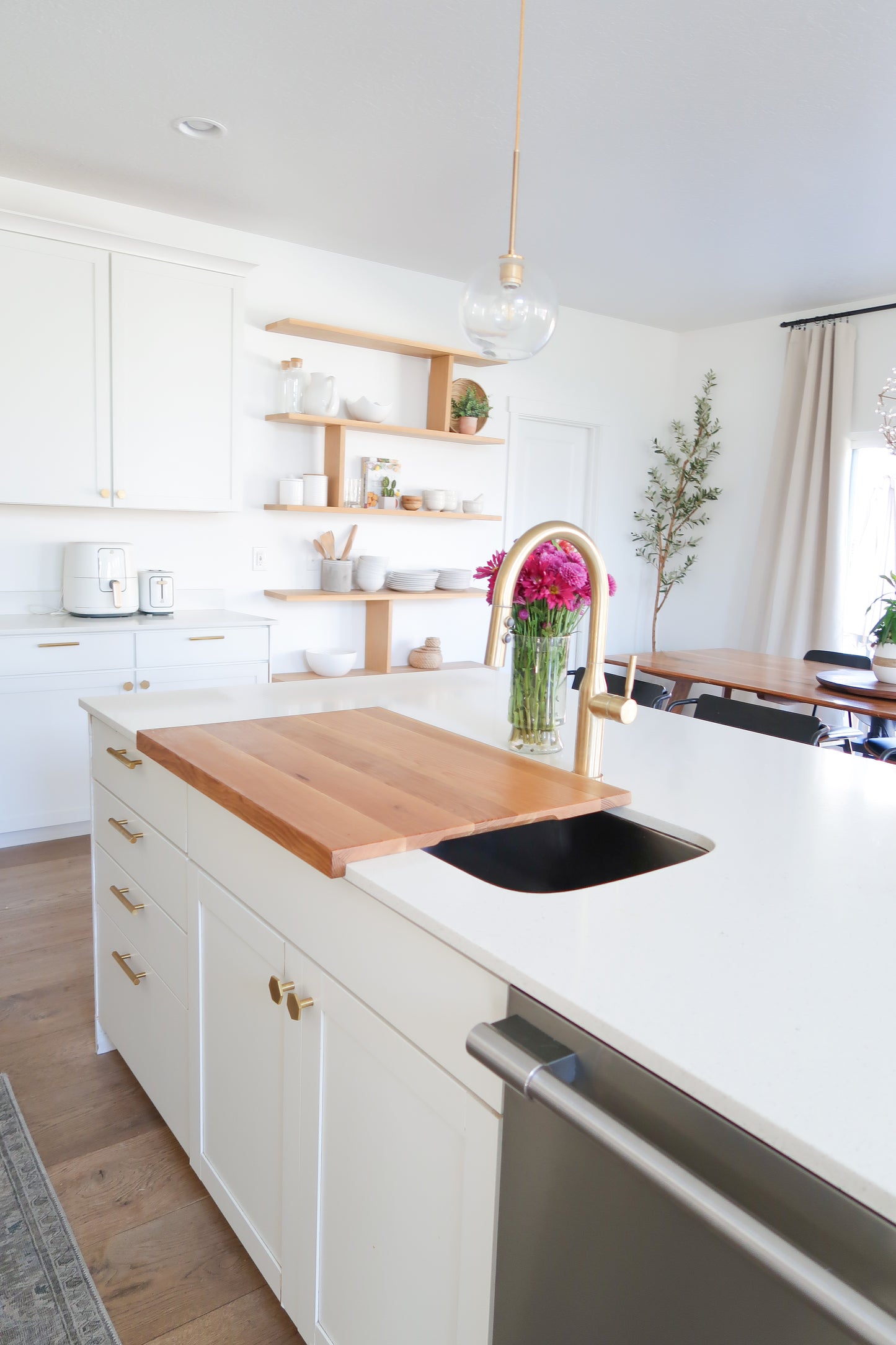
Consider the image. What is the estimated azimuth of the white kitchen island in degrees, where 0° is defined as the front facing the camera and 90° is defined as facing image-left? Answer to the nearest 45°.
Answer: approximately 45°

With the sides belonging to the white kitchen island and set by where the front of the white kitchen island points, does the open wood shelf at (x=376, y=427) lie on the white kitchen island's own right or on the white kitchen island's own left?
on the white kitchen island's own right

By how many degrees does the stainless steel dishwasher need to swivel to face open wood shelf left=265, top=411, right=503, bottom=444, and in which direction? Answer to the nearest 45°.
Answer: approximately 90° to its right

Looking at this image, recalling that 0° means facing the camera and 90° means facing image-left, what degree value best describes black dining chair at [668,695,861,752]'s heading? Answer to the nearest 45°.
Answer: approximately 225°
